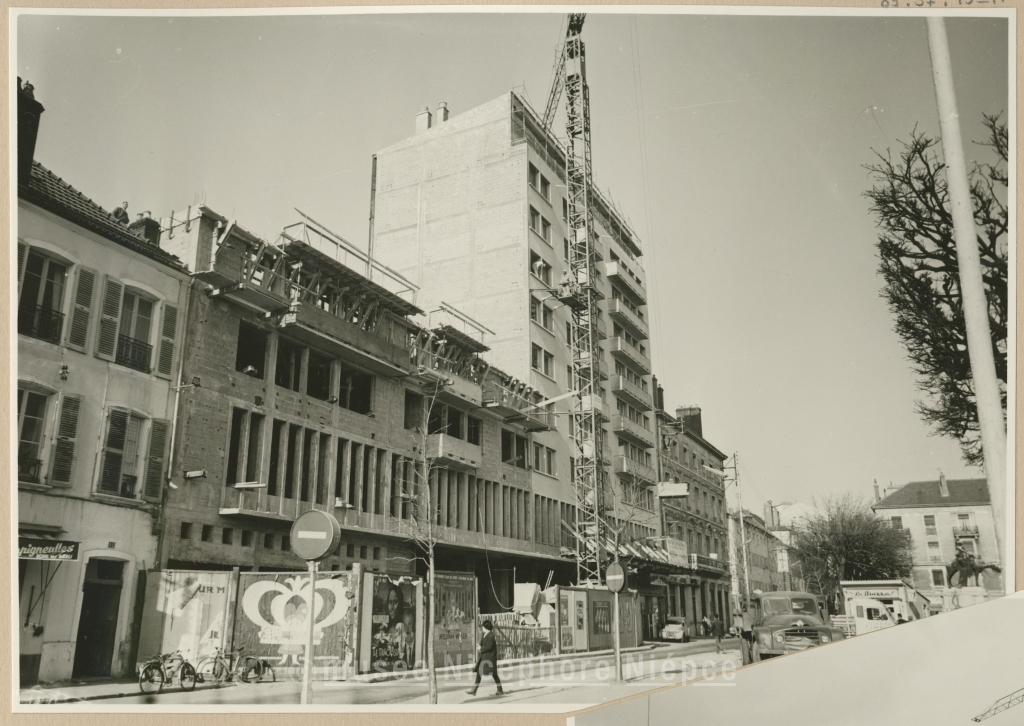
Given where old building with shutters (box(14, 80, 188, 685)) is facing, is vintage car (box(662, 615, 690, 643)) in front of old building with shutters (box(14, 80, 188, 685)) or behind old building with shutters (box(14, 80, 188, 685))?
in front

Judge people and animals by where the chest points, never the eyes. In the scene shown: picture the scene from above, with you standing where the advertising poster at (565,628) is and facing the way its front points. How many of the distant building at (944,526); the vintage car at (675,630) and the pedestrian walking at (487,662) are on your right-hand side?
1

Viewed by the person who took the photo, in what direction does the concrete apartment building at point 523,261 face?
facing the viewer and to the right of the viewer

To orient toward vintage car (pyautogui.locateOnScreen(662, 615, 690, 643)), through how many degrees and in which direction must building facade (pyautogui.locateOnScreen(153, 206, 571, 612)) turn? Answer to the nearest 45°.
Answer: approximately 45° to its left

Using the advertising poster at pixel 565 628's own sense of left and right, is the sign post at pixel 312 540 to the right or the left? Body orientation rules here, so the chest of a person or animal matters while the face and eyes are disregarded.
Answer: on its right
